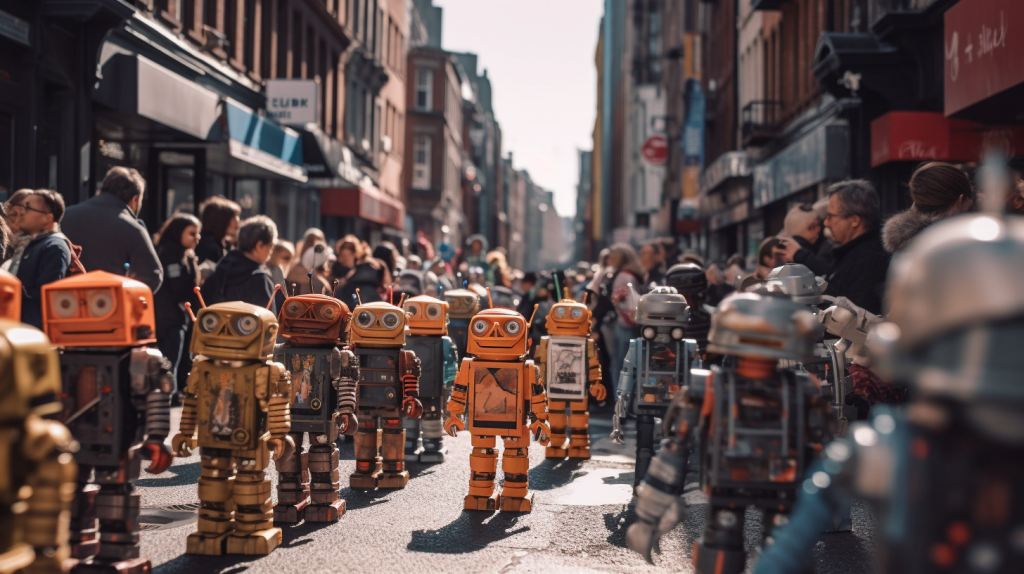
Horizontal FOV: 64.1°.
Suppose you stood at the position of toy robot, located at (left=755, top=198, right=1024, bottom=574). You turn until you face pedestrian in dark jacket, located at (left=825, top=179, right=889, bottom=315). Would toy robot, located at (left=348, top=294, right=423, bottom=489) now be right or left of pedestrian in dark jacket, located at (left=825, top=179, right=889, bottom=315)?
left

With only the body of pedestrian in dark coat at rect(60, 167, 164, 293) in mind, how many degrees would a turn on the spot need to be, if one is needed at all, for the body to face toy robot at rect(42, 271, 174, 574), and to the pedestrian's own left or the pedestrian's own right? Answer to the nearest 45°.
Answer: approximately 135° to the pedestrian's own right

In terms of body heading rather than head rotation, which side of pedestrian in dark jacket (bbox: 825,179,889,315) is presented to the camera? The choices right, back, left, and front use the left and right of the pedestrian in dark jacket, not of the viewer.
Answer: left

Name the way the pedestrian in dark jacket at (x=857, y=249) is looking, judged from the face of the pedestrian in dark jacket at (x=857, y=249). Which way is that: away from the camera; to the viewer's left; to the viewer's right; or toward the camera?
to the viewer's left

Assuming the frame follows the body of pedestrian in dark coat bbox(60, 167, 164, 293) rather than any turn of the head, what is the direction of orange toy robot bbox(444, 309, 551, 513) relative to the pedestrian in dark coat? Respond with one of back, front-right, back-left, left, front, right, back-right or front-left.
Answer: right

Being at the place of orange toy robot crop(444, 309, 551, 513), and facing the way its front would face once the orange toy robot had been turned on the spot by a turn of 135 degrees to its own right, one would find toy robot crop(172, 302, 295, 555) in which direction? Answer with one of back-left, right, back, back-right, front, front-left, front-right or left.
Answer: left

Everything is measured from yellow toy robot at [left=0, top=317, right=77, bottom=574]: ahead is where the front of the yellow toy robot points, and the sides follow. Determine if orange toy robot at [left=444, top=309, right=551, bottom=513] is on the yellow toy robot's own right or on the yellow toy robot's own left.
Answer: on the yellow toy robot's own left

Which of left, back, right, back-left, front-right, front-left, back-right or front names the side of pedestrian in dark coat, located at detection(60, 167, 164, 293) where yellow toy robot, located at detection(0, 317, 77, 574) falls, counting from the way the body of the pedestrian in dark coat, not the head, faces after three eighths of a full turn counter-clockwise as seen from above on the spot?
left

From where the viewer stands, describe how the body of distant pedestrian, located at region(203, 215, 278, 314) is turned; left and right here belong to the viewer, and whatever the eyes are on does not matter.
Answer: facing away from the viewer and to the right of the viewer

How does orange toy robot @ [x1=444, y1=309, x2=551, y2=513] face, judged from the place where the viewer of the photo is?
facing the viewer

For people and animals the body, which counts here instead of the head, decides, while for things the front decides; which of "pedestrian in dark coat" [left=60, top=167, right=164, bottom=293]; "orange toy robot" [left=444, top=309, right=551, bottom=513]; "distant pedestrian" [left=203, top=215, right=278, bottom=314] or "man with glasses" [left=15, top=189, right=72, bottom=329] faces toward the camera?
the orange toy robot

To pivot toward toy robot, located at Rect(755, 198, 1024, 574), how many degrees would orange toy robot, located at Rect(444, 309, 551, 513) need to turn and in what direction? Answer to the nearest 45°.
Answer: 0° — it already faces it

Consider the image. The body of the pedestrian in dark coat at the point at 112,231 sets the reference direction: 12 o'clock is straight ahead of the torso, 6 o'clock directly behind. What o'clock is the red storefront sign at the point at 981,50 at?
The red storefront sign is roughly at 2 o'clock from the pedestrian in dark coat.

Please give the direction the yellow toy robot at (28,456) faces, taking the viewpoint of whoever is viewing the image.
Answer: facing the viewer and to the right of the viewer

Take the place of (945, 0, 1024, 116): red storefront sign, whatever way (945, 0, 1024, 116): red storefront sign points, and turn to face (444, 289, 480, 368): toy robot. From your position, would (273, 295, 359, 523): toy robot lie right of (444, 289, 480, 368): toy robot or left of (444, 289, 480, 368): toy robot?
left

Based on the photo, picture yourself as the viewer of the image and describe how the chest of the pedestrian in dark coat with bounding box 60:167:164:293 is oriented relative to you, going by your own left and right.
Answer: facing away from the viewer and to the right of the viewer
